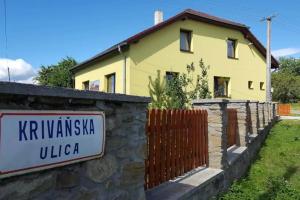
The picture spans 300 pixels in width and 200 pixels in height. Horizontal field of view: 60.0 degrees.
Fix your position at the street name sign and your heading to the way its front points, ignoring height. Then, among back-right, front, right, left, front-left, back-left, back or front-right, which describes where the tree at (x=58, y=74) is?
back-left

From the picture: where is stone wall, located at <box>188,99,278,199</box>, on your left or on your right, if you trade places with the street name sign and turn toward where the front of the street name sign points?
on your left

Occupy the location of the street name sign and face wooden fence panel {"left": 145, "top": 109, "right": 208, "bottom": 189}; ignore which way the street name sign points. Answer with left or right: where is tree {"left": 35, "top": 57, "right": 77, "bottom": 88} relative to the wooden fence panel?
left

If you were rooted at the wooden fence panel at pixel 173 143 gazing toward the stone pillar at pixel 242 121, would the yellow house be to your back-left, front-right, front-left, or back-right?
front-left

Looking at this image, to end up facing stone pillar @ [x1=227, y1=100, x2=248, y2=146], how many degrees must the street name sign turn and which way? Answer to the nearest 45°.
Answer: approximately 90° to its left

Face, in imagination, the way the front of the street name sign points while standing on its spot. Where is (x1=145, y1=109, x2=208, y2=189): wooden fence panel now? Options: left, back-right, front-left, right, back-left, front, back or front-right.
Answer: left

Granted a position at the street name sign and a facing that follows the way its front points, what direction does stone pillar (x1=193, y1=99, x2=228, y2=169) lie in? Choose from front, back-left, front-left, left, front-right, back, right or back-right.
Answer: left

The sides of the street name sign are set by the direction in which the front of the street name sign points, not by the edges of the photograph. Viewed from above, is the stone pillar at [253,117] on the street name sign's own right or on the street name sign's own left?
on the street name sign's own left

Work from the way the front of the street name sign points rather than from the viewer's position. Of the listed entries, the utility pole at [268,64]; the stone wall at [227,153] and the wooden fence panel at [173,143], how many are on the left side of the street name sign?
3

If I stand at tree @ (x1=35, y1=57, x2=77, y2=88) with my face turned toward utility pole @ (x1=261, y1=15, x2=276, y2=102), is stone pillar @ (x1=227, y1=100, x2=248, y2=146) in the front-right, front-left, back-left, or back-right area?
front-right
